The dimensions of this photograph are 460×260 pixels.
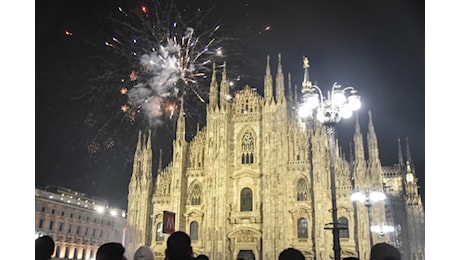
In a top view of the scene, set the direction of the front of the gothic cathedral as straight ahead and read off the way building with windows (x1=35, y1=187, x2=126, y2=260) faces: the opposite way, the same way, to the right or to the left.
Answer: to the left

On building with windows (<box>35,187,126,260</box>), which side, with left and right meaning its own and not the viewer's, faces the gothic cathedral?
front

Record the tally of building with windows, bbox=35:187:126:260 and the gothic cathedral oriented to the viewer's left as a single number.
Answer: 0

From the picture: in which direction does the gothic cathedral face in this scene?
toward the camera
